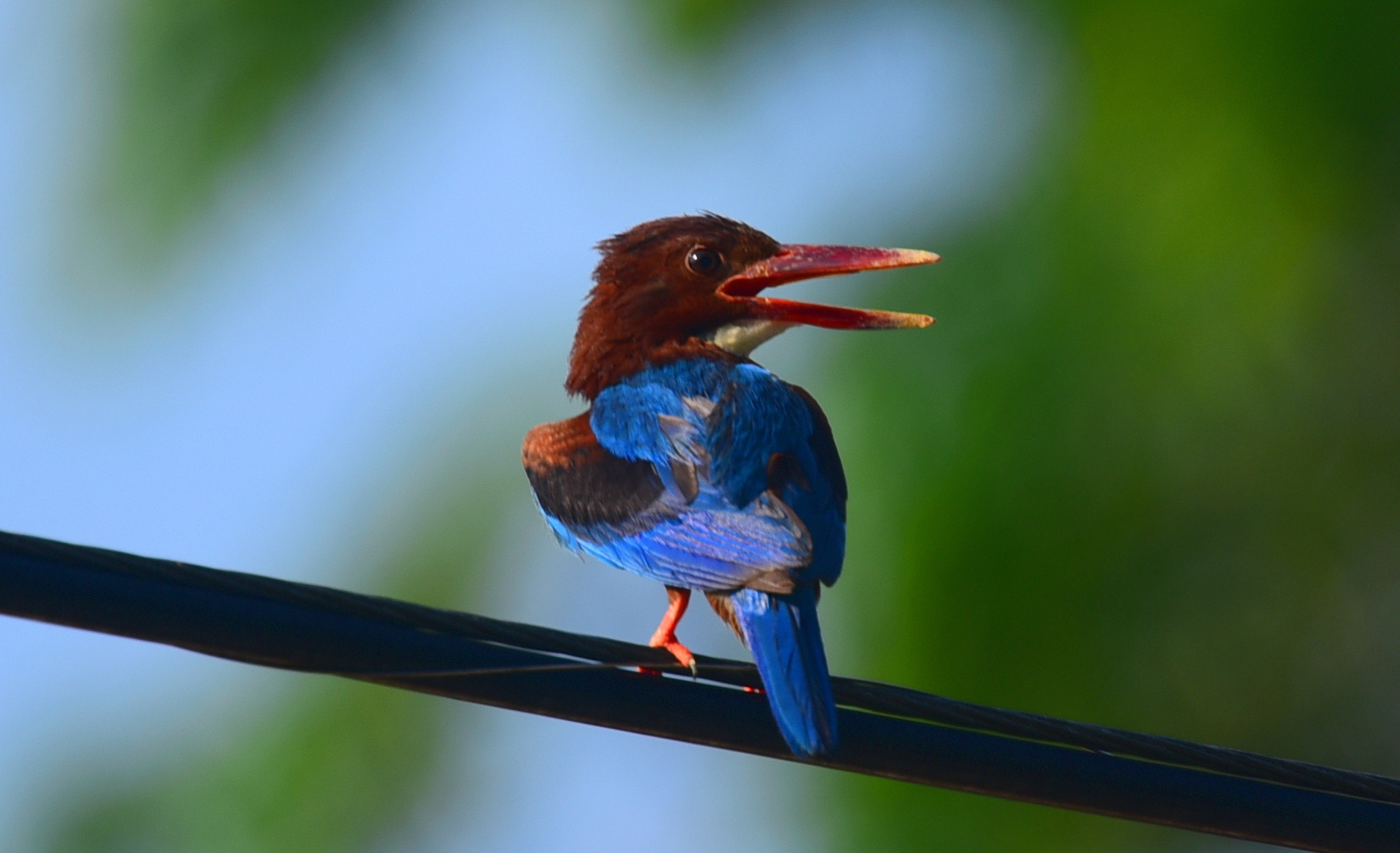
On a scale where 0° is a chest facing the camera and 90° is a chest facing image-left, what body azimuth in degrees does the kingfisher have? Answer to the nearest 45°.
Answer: approximately 135°
